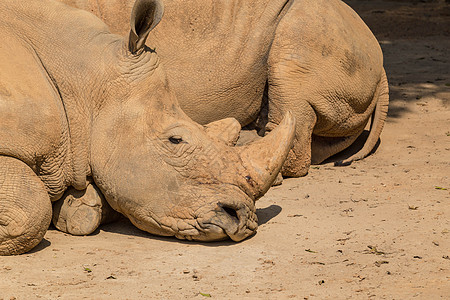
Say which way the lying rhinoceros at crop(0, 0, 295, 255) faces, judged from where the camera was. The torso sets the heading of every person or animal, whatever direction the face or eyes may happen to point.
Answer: facing to the right of the viewer

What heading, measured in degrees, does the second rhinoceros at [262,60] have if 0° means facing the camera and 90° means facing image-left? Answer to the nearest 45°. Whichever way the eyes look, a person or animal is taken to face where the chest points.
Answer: approximately 90°
